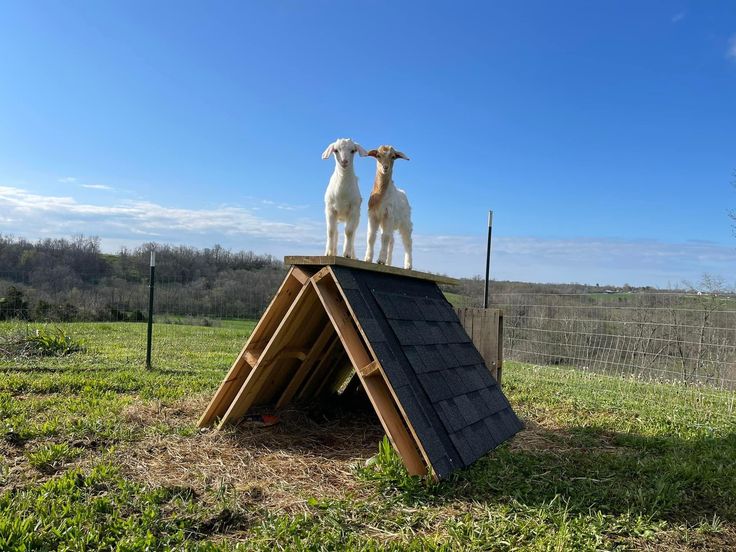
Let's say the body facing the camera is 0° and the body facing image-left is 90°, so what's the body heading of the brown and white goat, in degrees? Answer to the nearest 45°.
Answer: approximately 45°

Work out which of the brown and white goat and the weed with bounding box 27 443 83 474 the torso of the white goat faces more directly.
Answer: the weed

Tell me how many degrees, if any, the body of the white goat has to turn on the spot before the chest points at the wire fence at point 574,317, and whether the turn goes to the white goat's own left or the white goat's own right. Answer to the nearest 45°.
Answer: approximately 135° to the white goat's own left

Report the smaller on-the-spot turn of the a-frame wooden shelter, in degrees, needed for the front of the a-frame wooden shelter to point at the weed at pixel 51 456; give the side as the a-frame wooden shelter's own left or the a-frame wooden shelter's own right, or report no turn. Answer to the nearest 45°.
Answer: approximately 45° to the a-frame wooden shelter's own right

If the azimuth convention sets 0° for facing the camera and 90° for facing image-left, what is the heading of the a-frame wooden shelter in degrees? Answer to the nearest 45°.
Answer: approximately 45°

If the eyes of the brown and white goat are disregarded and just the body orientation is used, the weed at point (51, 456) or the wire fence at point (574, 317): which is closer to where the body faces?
the weed
